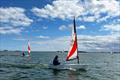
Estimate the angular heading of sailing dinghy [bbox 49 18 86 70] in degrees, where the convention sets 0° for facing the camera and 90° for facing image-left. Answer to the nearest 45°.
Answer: approximately 270°
